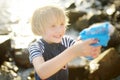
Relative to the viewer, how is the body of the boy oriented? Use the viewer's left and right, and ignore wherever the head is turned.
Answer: facing the viewer and to the right of the viewer

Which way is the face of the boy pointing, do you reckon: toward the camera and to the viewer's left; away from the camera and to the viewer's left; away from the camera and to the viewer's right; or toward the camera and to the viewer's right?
toward the camera and to the viewer's right
